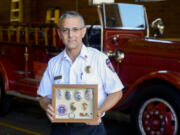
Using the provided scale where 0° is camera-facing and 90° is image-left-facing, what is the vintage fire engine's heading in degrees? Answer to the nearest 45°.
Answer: approximately 315°

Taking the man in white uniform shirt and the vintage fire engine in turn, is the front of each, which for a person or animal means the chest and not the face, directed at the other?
no

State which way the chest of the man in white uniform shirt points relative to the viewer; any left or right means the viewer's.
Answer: facing the viewer

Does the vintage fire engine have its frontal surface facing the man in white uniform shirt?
no

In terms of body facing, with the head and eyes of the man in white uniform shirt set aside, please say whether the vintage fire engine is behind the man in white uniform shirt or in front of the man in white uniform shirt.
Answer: behind

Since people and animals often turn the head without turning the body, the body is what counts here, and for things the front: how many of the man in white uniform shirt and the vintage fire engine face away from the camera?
0

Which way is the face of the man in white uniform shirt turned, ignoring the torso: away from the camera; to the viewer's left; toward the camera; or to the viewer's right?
toward the camera
